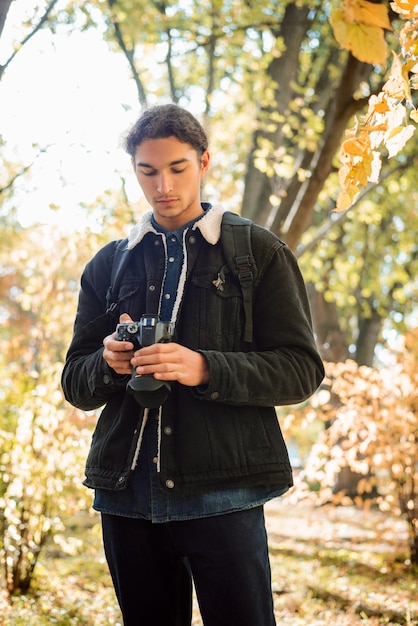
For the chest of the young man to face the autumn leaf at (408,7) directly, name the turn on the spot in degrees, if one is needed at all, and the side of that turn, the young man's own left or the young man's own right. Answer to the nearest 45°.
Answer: approximately 45° to the young man's own left

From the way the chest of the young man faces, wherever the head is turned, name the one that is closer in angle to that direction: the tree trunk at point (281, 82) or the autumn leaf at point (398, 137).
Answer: the autumn leaf

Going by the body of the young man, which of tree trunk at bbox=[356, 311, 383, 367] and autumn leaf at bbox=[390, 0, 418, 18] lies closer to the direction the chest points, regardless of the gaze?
the autumn leaf

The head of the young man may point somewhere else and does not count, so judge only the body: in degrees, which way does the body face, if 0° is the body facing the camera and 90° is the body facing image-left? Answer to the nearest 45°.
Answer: approximately 0°

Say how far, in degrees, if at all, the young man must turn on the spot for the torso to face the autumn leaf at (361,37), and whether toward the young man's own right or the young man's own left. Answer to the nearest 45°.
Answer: approximately 45° to the young man's own left

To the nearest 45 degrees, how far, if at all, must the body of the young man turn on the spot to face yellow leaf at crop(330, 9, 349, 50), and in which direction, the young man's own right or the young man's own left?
approximately 45° to the young man's own left

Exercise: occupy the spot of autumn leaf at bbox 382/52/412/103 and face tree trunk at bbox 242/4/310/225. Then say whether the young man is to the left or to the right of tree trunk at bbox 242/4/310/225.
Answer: left

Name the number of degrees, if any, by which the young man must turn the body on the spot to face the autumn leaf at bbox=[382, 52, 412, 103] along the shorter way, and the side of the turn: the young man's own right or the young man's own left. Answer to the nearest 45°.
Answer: approximately 45° to the young man's own left
